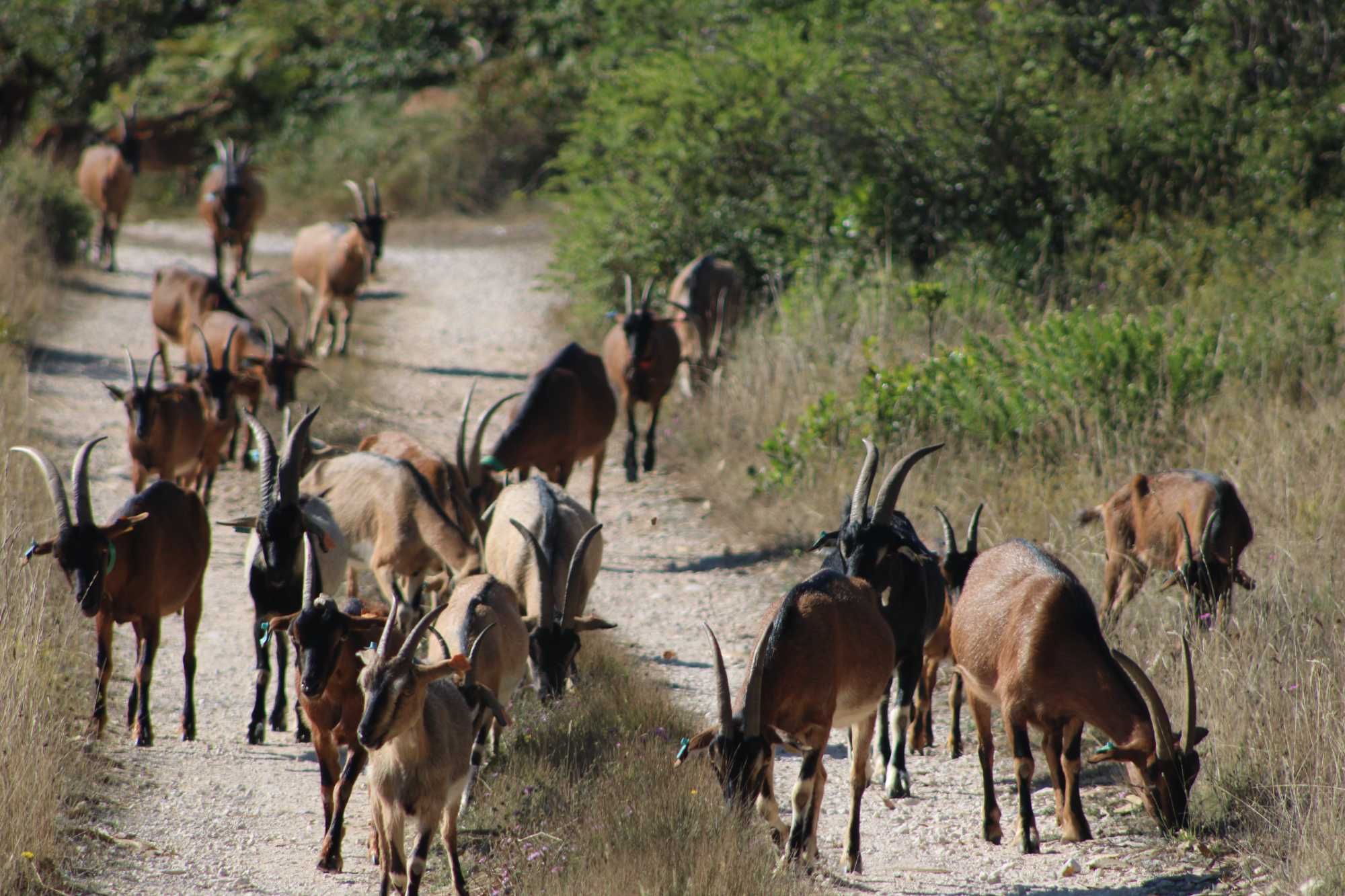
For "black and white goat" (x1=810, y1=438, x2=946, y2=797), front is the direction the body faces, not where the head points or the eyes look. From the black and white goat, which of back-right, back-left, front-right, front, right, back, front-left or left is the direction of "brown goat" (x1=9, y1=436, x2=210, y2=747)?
front-right

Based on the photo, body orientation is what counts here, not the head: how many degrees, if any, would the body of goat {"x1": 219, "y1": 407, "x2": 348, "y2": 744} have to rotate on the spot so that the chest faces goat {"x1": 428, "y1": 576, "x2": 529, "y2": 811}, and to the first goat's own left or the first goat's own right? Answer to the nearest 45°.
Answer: approximately 45° to the first goat's own left

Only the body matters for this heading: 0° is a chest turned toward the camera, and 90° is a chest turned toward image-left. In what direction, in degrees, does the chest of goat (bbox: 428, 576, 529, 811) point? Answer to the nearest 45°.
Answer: approximately 45°

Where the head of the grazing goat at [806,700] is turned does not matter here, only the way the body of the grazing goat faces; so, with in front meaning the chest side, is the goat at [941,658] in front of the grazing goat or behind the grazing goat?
behind

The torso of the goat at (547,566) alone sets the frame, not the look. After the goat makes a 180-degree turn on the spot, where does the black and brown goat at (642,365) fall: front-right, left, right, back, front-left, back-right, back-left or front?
front

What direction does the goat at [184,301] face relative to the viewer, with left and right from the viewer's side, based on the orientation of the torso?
facing to the right of the viewer

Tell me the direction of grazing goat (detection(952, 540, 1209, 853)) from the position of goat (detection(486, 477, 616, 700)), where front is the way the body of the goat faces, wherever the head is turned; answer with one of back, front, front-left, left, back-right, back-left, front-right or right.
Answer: front-left

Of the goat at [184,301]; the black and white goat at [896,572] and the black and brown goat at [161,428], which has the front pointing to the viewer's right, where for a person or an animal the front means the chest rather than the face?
the goat

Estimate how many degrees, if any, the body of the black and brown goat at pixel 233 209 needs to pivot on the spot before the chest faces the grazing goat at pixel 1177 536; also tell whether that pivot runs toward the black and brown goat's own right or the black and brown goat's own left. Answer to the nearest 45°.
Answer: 0° — it already faces it

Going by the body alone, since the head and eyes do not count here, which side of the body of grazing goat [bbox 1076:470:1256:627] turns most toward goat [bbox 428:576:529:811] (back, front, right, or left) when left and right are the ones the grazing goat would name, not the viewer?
right
